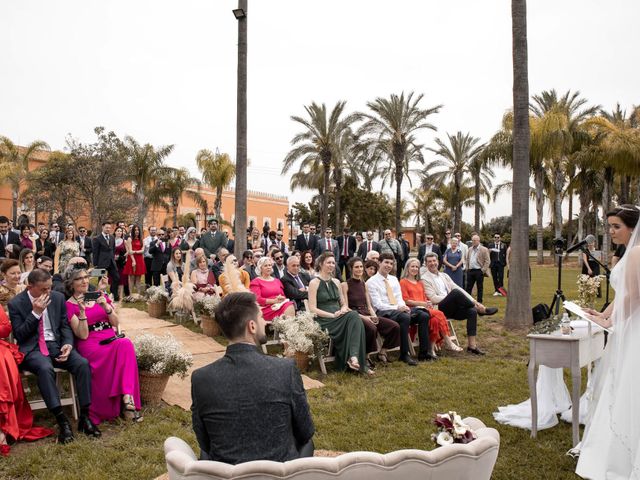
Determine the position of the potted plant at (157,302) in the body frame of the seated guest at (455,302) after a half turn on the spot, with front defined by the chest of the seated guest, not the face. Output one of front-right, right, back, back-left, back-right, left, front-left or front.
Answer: front-left

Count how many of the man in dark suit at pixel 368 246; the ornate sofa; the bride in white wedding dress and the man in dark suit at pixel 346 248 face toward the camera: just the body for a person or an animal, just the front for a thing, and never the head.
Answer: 2

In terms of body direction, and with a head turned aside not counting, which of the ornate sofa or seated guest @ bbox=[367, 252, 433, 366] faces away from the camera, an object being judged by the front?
the ornate sofa

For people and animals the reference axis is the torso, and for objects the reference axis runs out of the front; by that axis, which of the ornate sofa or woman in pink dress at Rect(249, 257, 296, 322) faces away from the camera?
the ornate sofa

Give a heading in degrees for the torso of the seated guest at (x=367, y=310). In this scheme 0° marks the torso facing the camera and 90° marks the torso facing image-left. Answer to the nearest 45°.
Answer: approximately 315°

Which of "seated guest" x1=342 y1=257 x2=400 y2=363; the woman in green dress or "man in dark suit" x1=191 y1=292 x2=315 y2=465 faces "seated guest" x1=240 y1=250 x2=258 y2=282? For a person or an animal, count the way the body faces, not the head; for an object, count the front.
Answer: the man in dark suit

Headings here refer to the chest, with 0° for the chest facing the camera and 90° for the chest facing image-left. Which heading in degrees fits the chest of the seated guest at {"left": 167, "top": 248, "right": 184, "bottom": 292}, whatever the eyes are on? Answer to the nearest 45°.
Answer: approximately 315°

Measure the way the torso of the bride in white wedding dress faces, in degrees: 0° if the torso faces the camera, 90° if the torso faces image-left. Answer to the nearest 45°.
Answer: approximately 90°

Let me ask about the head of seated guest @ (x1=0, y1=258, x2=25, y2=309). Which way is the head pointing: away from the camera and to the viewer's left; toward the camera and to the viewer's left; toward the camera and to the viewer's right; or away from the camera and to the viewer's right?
toward the camera and to the viewer's right

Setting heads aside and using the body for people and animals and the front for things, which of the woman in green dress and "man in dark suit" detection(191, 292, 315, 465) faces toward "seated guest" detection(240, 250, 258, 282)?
the man in dark suit

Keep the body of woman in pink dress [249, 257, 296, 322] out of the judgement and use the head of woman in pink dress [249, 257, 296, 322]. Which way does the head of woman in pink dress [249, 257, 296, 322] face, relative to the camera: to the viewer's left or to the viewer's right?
to the viewer's right

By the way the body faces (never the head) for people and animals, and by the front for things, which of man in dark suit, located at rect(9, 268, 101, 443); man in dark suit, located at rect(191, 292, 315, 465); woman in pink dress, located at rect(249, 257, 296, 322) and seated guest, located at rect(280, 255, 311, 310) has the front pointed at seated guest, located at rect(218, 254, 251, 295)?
man in dark suit, located at rect(191, 292, 315, 465)
